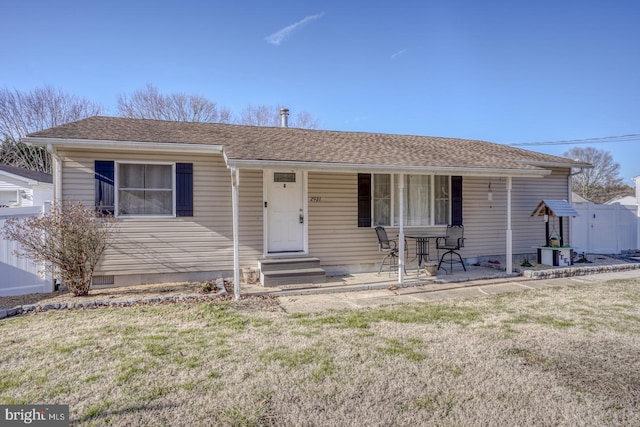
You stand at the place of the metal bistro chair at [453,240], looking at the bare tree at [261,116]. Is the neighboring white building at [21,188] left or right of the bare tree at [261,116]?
left

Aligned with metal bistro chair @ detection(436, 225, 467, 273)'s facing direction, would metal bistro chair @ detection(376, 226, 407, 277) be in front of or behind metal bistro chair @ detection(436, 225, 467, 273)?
in front

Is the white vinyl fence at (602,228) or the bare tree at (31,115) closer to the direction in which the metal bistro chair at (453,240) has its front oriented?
the bare tree

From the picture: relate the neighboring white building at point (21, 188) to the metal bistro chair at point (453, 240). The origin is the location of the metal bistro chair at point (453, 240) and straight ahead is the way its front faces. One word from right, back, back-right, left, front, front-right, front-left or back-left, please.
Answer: front-right

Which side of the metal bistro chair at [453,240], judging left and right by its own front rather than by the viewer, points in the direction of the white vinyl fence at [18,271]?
front

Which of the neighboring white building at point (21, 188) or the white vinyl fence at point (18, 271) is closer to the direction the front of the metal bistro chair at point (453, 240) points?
the white vinyl fence

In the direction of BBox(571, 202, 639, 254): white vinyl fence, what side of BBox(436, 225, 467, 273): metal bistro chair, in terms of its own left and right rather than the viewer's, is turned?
back

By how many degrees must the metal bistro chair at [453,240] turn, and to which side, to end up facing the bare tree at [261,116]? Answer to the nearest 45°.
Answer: approximately 90° to its right

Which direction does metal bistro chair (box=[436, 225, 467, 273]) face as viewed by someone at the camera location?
facing the viewer and to the left of the viewer

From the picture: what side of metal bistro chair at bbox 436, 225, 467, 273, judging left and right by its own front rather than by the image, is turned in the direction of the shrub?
front
